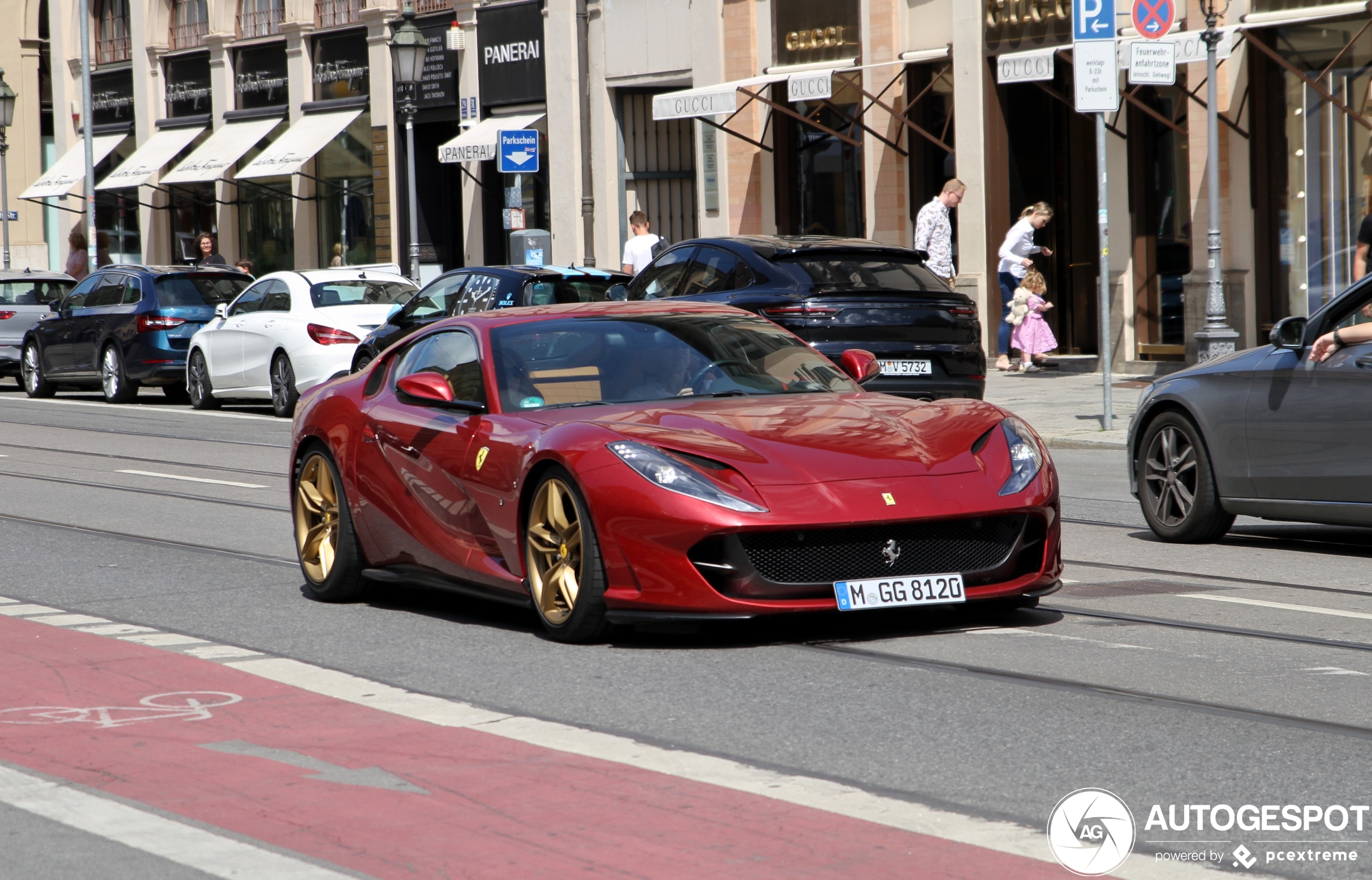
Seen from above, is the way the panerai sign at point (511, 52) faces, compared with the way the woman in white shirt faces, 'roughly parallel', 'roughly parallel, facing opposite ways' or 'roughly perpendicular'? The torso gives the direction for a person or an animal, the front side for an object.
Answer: roughly perpendicular

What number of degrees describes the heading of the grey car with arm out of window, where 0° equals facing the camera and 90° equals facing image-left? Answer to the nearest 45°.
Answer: approximately 135°

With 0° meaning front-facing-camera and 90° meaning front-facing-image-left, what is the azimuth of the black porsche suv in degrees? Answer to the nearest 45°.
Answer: approximately 135°

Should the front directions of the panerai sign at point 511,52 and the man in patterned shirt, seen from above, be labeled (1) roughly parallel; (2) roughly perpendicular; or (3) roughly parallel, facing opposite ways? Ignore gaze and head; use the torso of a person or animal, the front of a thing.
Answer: roughly perpendicular

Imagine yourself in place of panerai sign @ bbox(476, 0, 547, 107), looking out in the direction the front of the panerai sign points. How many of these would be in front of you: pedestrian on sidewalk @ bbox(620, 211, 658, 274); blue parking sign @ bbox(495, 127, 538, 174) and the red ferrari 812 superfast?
3

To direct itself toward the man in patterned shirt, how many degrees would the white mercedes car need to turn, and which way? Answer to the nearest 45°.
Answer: approximately 135° to its right
